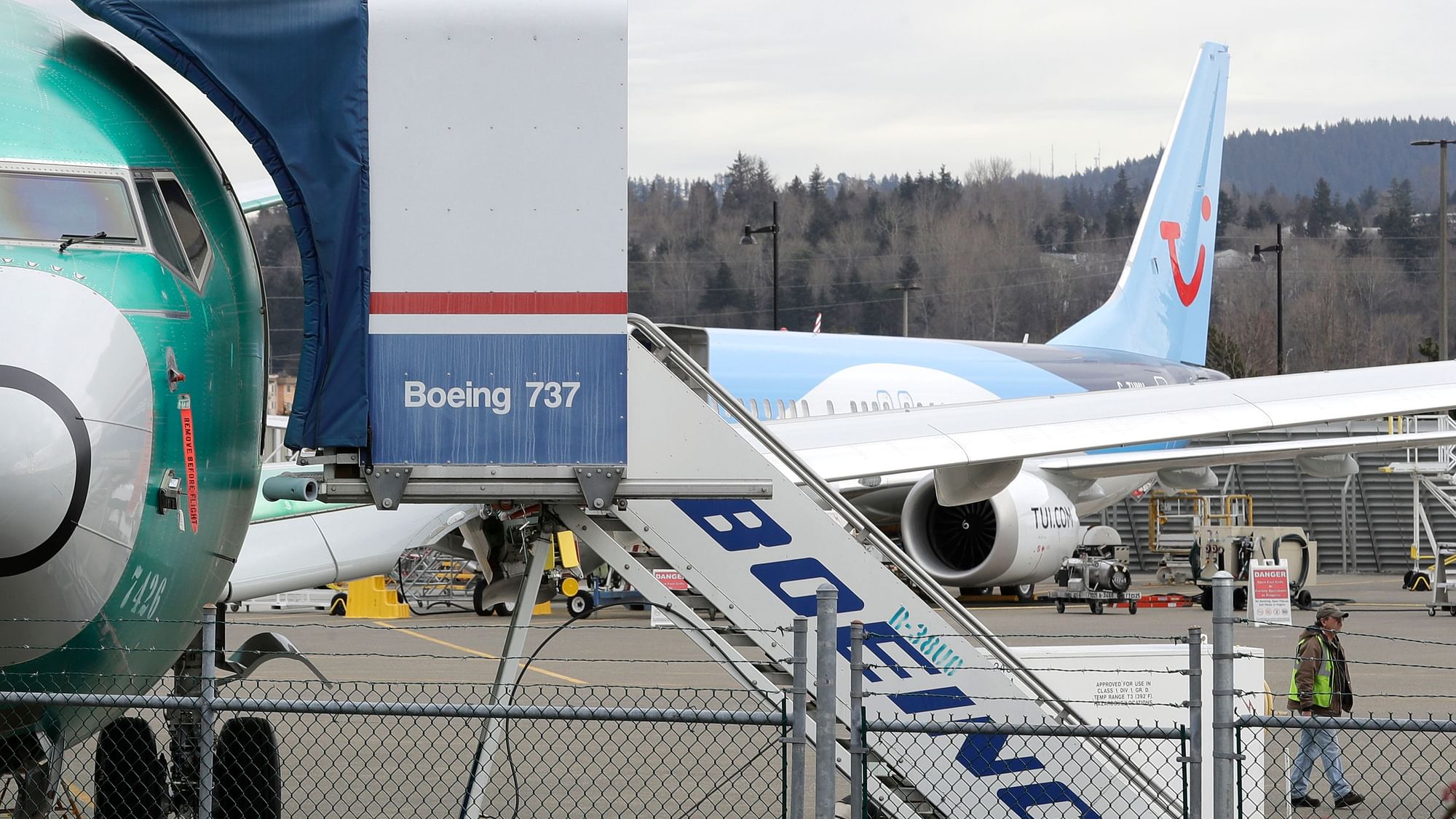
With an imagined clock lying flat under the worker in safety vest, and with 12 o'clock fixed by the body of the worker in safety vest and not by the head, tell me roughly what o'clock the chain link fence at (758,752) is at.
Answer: The chain link fence is roughly at 4 o'clock from the worker in safety vest.

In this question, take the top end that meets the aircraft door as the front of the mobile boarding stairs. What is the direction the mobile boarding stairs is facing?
to the viewer's left

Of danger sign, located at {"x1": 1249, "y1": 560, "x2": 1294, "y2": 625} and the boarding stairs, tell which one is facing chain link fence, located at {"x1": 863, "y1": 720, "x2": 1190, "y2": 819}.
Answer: the danger sign

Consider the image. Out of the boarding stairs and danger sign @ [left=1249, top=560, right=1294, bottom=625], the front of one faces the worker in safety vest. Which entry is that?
the danger sign
